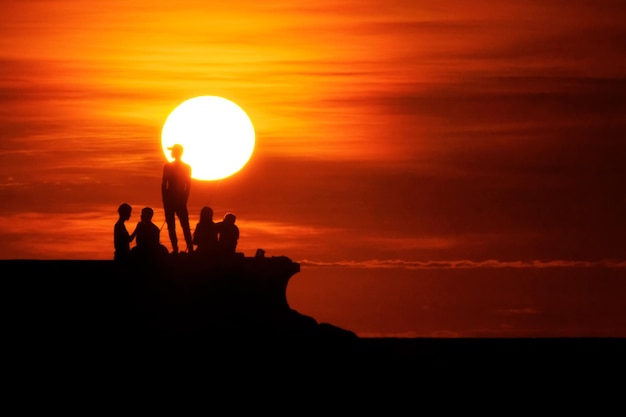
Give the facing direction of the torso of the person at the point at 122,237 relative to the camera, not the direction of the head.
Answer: to the viewer's right

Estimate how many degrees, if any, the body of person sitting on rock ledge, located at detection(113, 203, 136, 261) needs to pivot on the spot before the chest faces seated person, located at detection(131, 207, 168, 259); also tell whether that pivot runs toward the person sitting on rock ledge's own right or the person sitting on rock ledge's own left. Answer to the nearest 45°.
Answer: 0° — they already face them
